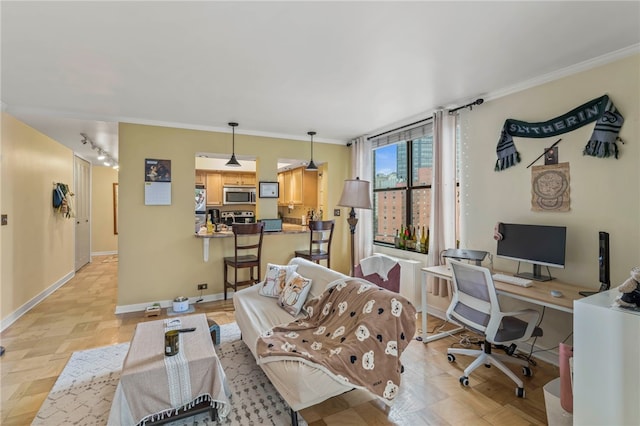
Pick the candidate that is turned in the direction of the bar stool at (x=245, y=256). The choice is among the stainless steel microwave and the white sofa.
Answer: the stainless steel microwave

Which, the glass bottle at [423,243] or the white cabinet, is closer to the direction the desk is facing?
the white cabinet

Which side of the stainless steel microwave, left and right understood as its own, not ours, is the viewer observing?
front

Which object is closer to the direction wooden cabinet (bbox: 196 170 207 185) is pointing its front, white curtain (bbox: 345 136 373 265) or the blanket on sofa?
the blanket on sofa

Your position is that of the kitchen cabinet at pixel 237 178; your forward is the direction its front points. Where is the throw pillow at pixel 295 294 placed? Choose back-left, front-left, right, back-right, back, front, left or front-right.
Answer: front

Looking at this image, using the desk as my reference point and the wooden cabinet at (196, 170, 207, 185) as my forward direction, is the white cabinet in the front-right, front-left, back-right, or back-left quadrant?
back-left

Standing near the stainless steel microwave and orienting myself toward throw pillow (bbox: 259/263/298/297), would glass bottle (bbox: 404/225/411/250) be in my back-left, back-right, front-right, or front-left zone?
front-left

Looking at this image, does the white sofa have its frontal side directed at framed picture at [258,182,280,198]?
no

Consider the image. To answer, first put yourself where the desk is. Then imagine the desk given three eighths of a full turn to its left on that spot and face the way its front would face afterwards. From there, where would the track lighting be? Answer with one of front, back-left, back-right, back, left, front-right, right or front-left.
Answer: back

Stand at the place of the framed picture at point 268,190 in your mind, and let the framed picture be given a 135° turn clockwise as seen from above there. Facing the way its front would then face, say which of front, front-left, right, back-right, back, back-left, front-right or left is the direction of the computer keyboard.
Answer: back

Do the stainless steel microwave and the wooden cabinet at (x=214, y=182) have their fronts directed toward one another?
no

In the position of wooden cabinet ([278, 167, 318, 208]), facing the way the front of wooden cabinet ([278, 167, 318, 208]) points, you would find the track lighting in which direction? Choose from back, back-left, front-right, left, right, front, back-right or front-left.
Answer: front-right

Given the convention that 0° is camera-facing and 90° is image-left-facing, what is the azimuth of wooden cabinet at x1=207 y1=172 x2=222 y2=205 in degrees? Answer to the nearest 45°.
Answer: approximately 0°

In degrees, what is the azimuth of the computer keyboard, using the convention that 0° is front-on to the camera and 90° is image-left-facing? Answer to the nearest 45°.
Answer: approximately 45°

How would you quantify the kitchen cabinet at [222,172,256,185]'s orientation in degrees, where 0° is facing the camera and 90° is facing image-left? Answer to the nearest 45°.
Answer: approximately 0°
